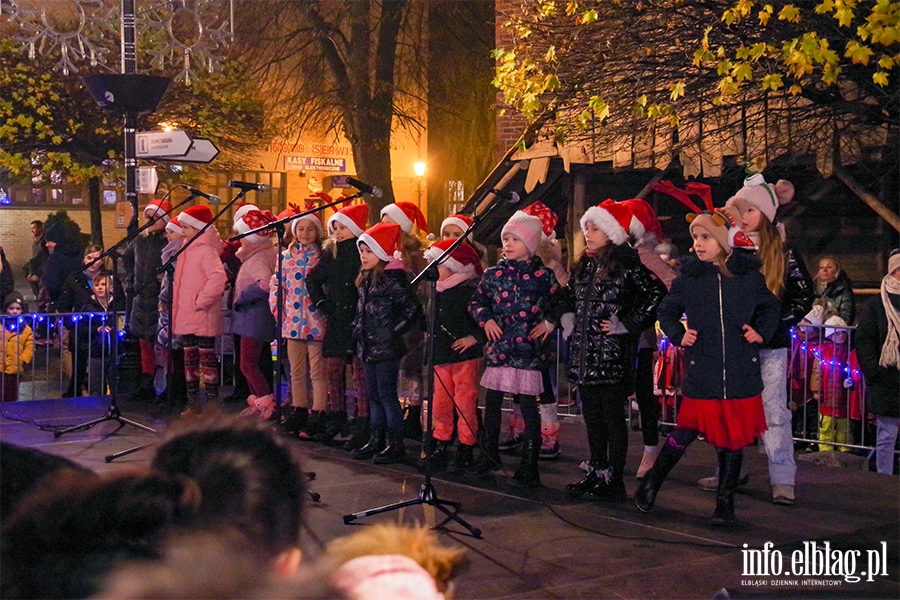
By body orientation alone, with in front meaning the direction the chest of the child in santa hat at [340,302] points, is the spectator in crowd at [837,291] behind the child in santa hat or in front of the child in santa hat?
behind

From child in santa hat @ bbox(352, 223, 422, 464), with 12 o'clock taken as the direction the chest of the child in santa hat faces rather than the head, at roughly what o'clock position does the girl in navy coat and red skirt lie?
The girl in navy coat and red skirt is roughly at 9 o'clock from the child in santa hat.

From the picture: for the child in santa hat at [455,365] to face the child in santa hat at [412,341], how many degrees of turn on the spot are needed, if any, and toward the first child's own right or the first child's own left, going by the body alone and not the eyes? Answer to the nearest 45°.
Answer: approximately 135° to the first child's own right

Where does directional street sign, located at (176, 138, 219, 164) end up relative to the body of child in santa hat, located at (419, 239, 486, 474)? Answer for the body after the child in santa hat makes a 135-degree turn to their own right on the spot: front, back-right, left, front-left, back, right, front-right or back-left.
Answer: front-left

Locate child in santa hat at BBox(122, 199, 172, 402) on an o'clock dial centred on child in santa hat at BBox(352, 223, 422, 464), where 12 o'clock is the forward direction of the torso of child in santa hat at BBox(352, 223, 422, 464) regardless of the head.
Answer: child in santa hat at BBox(122, 199, 172, 402) is roughly at 3 o'clock from child in santa hat at BBox(352, 223, 422, 464).

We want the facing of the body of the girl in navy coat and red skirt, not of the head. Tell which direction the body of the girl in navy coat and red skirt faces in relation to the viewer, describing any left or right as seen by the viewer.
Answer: facing the viewer

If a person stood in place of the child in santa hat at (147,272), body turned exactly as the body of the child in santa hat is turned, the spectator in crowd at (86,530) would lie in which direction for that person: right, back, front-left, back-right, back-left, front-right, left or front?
front-left

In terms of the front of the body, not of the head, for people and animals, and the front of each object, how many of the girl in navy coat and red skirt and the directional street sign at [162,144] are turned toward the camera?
2

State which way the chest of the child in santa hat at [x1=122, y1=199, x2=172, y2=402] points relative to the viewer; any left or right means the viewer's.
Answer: facing the viewer and to the left of the viewer

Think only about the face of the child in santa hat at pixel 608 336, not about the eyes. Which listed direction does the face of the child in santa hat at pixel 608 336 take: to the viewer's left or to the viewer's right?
to the viewer's left
